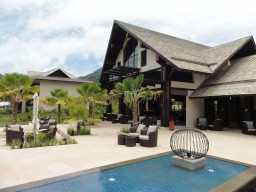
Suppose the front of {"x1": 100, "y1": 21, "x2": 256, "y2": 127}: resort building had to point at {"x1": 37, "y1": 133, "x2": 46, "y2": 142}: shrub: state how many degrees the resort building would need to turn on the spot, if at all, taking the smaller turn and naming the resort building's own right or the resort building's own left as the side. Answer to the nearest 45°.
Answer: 0° — it already faces it

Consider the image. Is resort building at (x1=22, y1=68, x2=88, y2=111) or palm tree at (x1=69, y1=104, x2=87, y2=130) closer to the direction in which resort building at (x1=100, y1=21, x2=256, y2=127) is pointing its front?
the palm tree

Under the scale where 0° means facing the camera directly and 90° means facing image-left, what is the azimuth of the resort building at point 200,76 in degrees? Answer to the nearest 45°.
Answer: approximately 45°
